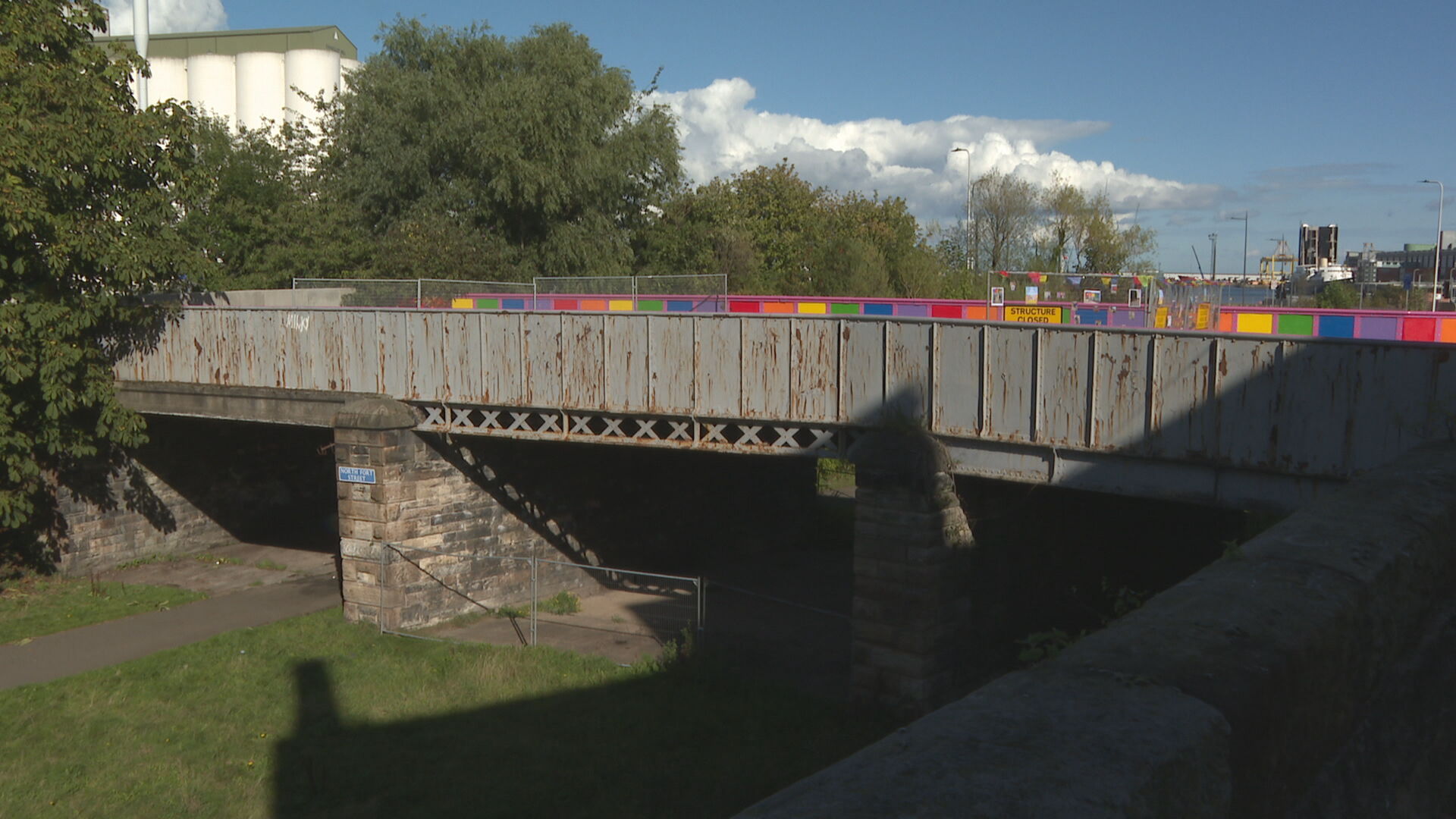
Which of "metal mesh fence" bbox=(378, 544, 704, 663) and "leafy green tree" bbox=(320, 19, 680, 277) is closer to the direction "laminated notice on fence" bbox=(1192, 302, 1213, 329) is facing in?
the metal mesh fence

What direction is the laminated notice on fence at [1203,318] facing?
toward the camera

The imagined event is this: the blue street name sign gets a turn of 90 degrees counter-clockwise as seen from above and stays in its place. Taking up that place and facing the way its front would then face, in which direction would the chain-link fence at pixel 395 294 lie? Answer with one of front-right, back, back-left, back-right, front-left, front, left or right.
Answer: left

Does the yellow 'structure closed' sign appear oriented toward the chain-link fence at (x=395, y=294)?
no

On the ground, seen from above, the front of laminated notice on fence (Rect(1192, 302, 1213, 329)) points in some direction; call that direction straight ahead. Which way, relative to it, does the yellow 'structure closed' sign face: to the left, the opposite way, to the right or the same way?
the same way

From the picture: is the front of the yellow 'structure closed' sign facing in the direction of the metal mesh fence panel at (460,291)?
no

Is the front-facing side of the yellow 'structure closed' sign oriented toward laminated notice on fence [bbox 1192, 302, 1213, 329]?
no

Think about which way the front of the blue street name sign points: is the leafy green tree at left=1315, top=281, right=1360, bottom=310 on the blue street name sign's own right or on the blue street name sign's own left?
on the blue street name sign's own left

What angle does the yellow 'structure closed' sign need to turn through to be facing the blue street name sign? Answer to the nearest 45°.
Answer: approximately 45° to its right

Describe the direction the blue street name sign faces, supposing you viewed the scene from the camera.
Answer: facing the viewer

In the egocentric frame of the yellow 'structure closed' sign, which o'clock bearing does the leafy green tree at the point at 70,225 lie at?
The leafy green tree is roughly at 2 o'clock from the yellow 'structure closed' sign.
